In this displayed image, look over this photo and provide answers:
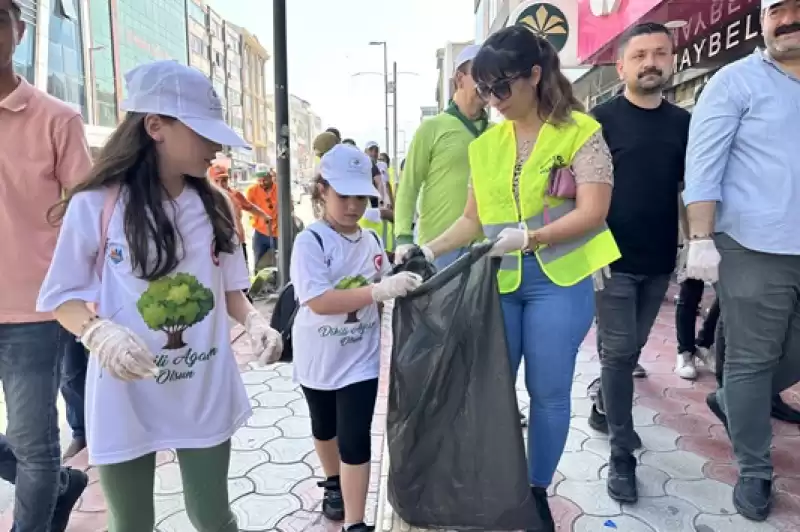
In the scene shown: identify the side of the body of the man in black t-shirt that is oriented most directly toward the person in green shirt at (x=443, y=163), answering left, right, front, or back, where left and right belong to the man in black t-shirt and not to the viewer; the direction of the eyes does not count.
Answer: right

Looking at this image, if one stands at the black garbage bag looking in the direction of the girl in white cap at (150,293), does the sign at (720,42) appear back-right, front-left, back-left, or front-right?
back-right

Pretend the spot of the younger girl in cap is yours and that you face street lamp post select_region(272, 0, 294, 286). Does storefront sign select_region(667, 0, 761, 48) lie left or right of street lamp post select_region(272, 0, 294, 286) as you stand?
right

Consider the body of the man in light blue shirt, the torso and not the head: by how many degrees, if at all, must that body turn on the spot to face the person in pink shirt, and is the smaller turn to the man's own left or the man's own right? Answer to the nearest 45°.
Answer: approximately 45° to the man's own right

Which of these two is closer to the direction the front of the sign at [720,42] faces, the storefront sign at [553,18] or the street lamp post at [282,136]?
the street lamp post

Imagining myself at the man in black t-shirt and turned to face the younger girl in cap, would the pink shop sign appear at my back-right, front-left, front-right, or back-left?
back-right

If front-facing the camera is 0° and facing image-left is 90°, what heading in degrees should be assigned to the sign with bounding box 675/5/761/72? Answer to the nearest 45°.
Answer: approximately 45°

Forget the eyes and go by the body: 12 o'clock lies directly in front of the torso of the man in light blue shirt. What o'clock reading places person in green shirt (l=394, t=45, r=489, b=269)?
The person in green shirt is roughly at 3 o'clock from the man in light blue shirt.

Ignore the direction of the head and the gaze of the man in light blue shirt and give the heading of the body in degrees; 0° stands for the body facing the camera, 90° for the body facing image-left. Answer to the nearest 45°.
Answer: approximately 0°

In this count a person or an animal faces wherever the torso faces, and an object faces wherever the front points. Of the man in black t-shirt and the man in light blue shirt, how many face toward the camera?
2
